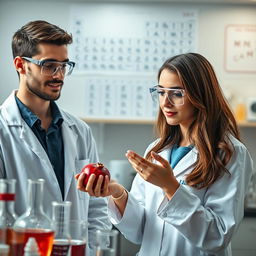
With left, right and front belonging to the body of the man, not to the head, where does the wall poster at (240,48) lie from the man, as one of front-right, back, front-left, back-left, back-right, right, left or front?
left

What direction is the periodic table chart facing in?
toward the camera

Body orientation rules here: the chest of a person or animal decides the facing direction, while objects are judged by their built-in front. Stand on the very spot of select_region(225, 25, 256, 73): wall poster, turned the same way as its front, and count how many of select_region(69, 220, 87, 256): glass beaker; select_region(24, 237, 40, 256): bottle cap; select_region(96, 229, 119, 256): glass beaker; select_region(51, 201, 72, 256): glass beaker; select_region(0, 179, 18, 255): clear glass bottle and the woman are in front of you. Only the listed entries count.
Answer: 6

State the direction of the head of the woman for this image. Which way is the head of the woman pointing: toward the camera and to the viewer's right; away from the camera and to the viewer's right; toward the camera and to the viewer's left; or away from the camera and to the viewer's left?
toward the camera and to the viewer's left

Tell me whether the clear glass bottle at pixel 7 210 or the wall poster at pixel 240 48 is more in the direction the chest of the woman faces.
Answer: the clear glass bottle

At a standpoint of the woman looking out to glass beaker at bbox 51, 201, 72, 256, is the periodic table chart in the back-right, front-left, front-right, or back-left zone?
back-right

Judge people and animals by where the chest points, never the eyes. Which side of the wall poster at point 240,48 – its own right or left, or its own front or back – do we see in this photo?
front

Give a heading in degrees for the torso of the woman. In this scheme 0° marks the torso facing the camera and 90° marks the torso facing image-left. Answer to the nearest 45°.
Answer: approximately 45°

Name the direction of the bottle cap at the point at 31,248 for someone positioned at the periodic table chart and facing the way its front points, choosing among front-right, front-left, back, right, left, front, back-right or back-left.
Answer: front

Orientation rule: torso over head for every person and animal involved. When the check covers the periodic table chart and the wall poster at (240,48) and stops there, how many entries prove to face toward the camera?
2

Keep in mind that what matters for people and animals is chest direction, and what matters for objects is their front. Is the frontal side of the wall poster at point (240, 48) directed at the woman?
yes

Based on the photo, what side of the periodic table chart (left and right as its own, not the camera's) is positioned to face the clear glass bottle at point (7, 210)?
front

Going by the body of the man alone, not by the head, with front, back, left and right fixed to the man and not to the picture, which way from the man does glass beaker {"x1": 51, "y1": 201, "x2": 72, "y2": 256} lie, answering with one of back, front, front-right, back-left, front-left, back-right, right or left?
front-right

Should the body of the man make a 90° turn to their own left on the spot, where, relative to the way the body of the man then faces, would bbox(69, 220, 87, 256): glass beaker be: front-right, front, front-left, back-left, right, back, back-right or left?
back-right

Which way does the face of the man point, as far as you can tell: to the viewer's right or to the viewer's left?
to the viewer's right
